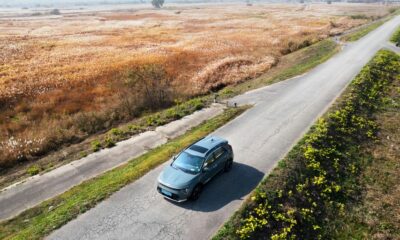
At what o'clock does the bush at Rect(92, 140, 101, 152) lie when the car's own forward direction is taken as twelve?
The bush is roughly at 3 o'clock from the car.

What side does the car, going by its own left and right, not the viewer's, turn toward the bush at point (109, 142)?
right

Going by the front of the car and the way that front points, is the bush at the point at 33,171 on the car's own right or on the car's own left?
on the car's own right

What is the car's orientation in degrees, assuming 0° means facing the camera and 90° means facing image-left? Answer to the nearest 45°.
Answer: approximately 45°
